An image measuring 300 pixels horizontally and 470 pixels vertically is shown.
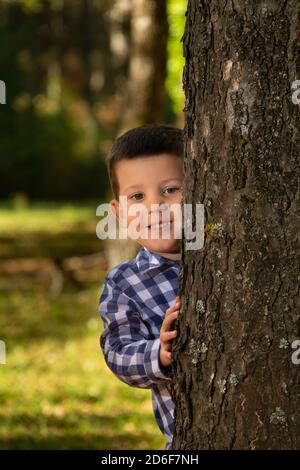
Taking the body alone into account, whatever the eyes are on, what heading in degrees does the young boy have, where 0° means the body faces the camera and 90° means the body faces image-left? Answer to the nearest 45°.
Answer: approximately 315°

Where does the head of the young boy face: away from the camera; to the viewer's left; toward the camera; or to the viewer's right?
toward the camera

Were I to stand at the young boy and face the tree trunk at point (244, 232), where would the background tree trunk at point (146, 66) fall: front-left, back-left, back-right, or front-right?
back-left

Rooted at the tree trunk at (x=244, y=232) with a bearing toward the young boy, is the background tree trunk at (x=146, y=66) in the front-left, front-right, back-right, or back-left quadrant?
front-right

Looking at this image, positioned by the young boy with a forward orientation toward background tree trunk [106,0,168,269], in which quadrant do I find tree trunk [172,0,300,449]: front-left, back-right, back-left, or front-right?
back-right

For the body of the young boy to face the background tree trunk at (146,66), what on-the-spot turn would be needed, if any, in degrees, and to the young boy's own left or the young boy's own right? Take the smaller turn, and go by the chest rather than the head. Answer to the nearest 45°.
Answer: approximately 135° to the young boy's own left
